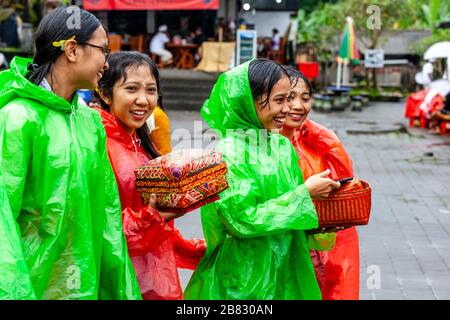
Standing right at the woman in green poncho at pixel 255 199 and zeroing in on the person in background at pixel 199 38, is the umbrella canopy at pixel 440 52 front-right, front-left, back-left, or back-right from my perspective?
front-right

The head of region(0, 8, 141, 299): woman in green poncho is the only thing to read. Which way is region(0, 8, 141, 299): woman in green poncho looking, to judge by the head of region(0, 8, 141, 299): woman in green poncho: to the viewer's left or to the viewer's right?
to the viewer's right

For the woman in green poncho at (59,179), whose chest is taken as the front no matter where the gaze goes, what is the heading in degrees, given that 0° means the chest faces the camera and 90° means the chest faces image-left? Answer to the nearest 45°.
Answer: approximately 315°

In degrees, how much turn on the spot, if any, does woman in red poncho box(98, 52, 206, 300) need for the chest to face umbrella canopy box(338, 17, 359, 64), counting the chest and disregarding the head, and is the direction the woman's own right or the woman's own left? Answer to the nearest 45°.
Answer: approximately 135° to the woman's own left
